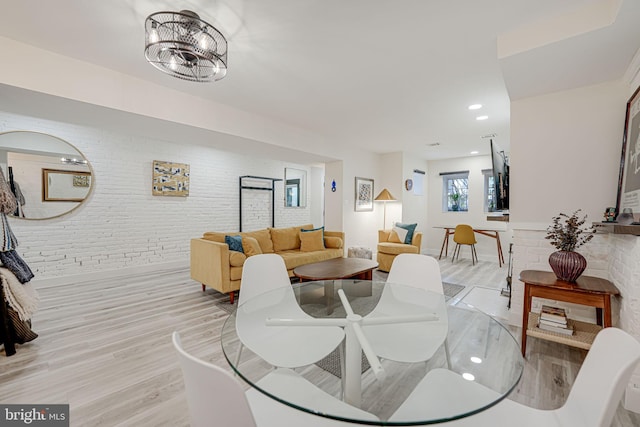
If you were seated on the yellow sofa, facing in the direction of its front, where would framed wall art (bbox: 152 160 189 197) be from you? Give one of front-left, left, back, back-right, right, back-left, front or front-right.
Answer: back

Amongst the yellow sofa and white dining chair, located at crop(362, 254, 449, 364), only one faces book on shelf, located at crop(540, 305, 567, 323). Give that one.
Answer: the yellow sofa

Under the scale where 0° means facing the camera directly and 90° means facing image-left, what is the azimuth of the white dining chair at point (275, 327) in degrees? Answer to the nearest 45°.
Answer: approximately 315°

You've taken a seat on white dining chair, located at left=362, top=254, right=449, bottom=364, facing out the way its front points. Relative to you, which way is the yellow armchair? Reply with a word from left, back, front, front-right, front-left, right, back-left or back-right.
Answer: back-right

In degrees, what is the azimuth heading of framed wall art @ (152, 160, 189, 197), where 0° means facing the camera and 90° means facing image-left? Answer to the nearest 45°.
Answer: approximately 315°

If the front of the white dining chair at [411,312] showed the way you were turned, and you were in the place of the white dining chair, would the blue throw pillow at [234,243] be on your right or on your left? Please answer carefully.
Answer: on your right

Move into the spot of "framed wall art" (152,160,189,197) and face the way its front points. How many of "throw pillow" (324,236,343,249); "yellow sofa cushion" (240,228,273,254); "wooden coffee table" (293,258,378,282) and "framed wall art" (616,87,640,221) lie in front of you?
4

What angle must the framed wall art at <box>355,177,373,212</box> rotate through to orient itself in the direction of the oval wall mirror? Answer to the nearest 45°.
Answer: approximately 90° to its right

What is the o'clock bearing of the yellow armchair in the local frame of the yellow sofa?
The yellow armchair is roughly at 10 o'clock from the yellow sofa.
